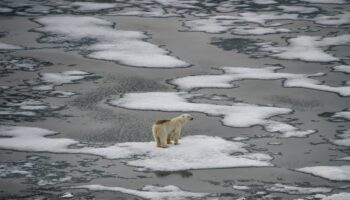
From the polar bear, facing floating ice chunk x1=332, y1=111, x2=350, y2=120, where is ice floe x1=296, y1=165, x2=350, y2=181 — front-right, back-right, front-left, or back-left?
front-right

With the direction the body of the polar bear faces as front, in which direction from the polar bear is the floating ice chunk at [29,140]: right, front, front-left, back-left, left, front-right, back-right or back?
back-left

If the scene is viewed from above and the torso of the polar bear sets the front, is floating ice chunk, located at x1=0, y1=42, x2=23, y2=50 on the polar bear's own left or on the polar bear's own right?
on the polar bear's own left

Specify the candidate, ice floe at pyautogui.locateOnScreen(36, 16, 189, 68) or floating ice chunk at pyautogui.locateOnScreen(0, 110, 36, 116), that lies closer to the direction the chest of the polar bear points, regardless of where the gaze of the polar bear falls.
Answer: the ice floe

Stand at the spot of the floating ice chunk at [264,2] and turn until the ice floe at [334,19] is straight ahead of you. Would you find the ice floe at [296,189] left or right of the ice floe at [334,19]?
right

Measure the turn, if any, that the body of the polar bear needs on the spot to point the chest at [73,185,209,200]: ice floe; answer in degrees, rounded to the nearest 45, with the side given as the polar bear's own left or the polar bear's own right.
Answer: approximately 135° to the polar bear's own right

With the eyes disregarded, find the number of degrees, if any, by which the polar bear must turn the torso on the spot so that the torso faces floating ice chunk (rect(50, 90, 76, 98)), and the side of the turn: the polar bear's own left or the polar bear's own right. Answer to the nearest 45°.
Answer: approximately 90° to the polar bear's own left

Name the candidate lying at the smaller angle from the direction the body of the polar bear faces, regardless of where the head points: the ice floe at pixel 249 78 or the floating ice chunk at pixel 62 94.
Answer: the ice floe

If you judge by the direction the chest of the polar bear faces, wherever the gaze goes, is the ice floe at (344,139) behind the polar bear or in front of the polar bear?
in front

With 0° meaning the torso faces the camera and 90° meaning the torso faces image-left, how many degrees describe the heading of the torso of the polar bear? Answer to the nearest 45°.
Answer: approximately 225°

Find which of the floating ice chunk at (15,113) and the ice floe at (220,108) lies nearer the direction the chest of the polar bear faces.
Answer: the ice floe

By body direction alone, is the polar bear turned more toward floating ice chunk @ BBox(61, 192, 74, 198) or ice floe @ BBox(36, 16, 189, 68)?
the ice floe

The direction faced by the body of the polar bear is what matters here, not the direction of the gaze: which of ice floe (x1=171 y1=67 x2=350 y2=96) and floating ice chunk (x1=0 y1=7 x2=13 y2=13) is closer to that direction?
the ice floe

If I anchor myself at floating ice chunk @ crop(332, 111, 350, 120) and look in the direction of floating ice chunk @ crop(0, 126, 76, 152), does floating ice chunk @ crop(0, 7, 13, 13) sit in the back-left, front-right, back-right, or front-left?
front-right

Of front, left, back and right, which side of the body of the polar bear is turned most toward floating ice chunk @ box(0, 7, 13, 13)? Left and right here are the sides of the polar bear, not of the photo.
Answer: left

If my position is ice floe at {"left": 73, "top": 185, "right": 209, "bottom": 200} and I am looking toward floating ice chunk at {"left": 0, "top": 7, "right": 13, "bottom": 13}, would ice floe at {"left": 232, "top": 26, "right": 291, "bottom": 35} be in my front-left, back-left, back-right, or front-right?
front-right
